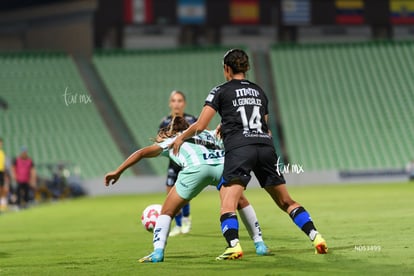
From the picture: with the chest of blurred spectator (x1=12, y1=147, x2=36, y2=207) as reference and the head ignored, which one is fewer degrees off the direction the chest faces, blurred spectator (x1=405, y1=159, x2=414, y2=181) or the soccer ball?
the soccer ball

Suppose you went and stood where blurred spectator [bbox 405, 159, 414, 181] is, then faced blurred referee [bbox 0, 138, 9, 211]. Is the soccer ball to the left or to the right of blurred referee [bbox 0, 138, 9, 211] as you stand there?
left

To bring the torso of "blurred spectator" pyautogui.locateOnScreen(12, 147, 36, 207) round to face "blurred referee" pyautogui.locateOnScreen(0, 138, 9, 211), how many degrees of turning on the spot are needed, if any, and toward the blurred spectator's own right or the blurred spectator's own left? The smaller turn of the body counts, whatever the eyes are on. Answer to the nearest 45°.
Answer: approximately 45° to the blurred spectator's own right

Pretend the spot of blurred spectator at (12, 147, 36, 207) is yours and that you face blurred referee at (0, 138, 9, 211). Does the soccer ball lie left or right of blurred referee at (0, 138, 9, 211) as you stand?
left

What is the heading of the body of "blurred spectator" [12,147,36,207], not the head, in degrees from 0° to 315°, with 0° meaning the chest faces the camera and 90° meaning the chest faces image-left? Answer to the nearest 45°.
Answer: approximately 0°

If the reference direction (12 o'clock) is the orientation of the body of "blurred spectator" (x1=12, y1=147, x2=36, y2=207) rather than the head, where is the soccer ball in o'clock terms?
The soccer ball is roughly at 12 o'clock from the blurred spectator.

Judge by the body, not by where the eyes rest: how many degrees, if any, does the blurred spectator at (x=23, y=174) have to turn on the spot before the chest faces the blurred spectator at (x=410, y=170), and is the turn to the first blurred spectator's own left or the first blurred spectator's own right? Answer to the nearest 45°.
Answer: approximately 90° to the first blurred spectator's own left
